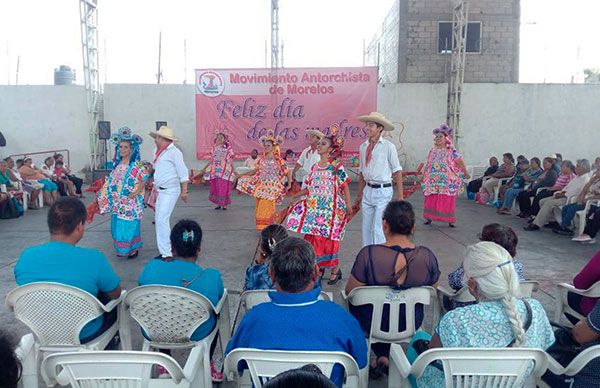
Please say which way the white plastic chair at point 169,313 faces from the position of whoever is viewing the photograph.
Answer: facing away from the viewer

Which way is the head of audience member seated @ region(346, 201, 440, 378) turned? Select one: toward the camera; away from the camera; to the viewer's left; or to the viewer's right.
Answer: away from the camera

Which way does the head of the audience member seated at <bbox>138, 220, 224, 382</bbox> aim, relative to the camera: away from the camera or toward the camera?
away from the camera

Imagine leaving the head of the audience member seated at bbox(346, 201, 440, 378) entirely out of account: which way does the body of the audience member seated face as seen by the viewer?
away from the camera

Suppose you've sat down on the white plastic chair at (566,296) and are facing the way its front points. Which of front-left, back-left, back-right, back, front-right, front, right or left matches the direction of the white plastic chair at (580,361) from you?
back-left

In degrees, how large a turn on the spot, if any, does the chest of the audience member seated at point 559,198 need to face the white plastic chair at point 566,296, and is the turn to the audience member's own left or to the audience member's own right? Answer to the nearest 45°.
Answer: approximately 90° to the audience member's own left

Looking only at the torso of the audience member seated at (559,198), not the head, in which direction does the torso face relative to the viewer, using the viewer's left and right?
facing to the left of the viewer

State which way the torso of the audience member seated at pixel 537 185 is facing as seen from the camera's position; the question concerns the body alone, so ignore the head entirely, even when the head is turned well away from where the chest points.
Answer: to the viewer's left

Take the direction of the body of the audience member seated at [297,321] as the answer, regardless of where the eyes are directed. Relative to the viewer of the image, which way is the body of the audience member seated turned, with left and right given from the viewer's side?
facing away from the viewer

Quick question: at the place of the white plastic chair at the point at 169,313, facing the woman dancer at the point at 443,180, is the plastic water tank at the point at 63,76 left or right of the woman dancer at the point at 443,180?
left

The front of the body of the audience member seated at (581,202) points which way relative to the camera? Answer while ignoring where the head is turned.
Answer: to the viewer's left

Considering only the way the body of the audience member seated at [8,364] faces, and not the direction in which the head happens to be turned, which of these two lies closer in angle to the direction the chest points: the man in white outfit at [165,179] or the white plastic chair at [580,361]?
the man in white outfit

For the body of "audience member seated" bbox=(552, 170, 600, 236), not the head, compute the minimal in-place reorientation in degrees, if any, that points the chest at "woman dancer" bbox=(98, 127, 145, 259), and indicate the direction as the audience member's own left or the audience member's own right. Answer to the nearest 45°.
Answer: approximately 45° to the audience member's own left
